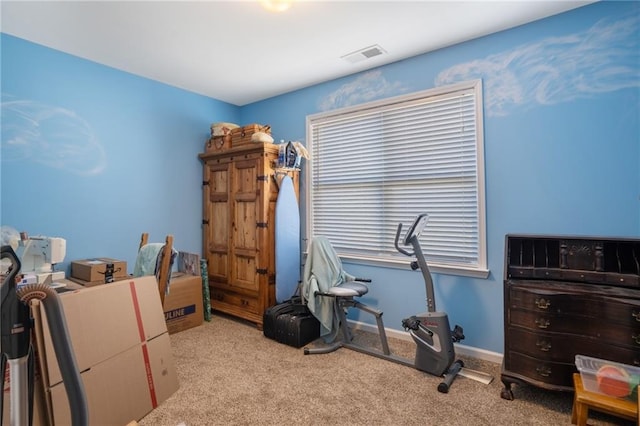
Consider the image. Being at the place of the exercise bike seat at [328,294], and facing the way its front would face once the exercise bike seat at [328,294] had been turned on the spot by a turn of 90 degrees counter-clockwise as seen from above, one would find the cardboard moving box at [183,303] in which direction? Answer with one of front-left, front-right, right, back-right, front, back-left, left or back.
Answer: back-left

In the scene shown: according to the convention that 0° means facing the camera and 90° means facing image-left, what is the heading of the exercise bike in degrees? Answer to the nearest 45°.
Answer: approximately 315°

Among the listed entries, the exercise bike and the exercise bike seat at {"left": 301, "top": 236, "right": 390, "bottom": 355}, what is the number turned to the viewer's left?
0

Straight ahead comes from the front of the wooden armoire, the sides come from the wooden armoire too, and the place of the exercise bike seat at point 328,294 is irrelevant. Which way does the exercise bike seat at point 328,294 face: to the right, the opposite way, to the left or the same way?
to the left

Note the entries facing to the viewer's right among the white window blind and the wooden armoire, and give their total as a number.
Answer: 0

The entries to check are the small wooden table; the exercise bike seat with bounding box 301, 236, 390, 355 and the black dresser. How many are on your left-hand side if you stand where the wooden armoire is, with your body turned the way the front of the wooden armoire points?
3

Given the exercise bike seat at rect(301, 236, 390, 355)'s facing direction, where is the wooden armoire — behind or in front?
behind

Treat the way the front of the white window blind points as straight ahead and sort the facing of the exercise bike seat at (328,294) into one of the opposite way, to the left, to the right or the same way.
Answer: to the left

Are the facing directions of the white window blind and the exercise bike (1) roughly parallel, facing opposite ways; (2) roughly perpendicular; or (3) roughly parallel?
roughly perpendicular

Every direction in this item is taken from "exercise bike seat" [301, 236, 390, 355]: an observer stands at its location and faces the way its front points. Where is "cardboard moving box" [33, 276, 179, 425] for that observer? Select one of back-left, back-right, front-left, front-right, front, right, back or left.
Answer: right

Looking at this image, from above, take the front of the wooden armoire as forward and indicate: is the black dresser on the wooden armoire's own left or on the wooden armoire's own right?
on the wooden armoire's own left

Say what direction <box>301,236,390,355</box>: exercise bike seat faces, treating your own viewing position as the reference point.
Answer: facing the viewer and to the right of the viewer

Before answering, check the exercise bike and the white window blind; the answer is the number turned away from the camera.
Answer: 0

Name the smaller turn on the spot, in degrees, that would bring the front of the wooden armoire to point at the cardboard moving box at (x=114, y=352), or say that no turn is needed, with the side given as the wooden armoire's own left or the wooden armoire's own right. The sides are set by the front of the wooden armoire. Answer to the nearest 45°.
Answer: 0° — it already faces it

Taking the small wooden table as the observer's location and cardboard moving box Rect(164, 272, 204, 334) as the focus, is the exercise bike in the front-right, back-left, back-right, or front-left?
front-right
